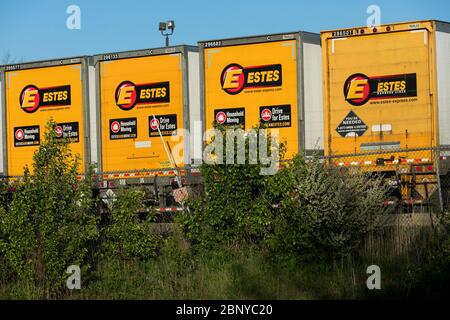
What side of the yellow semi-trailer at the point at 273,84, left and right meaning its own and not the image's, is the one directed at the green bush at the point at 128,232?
back

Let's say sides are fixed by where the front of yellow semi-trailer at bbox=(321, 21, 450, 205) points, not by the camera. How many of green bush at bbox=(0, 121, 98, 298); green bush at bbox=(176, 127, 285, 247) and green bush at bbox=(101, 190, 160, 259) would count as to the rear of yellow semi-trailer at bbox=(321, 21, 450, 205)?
3

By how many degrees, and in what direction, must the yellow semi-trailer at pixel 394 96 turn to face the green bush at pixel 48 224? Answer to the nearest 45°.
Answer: approximately 180°

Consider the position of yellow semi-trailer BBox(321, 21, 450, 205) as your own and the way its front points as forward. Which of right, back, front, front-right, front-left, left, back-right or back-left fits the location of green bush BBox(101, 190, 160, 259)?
back

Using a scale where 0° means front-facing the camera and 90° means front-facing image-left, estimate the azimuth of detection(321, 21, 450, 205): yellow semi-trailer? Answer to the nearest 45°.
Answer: approximately 225°

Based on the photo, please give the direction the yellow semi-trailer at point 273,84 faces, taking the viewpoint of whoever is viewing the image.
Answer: facing away from the viewer and to the right of the viewer

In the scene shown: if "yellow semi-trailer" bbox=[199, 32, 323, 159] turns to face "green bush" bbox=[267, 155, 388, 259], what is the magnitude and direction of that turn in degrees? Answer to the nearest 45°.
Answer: approximately 135° to its right
